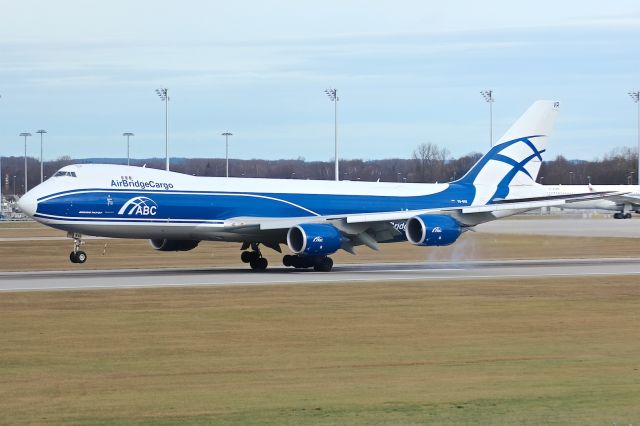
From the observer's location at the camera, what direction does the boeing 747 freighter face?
facing the viewer and to the left of the viewer
